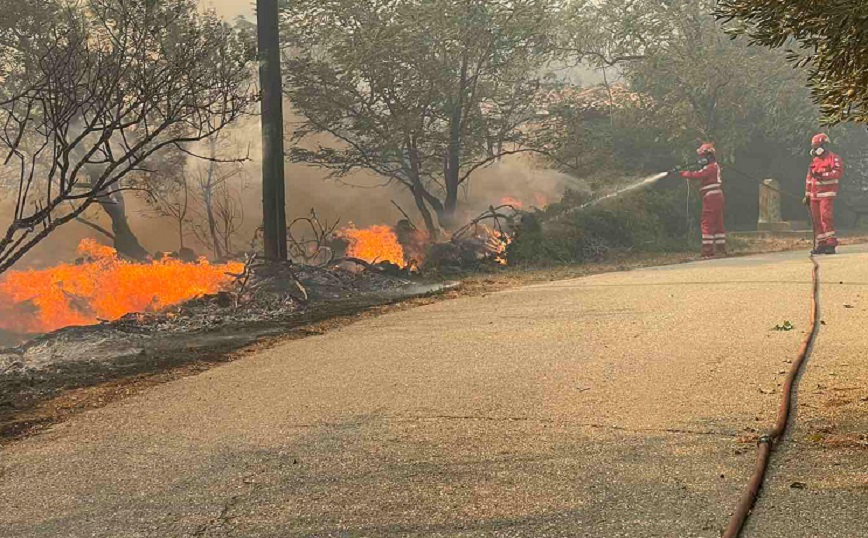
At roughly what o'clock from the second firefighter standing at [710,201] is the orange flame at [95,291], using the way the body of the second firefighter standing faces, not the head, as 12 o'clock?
The orange flame is roughly at 11 o'clock from the second firefighter standing.

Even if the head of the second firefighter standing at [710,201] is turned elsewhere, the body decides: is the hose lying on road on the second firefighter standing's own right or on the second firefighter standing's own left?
on the second firefighter standing's own left

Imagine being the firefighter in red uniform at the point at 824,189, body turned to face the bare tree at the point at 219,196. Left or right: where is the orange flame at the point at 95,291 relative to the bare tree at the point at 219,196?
left

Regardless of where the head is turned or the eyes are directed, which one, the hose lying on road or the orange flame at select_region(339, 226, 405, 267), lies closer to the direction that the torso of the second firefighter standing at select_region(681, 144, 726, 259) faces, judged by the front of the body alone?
the orange flame

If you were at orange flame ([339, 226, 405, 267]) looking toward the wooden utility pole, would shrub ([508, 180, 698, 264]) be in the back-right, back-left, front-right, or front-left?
back-left

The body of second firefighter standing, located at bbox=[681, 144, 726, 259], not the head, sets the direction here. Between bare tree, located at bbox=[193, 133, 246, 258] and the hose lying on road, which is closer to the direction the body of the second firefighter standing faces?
the bare tree

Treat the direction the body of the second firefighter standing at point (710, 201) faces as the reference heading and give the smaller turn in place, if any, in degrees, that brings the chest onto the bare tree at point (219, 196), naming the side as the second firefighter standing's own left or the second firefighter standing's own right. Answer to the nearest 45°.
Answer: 0° — they already face it

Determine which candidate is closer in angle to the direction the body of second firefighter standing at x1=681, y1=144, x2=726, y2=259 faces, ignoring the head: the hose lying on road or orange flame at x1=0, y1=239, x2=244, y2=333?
the orange flame

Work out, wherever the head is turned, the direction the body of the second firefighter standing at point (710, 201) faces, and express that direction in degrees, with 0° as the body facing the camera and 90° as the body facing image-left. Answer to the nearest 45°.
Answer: approximately 90°

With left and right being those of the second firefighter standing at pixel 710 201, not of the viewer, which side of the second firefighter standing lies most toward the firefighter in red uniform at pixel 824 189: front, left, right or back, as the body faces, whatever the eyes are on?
back

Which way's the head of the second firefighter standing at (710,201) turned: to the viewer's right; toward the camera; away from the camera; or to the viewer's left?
to the viewer's left
